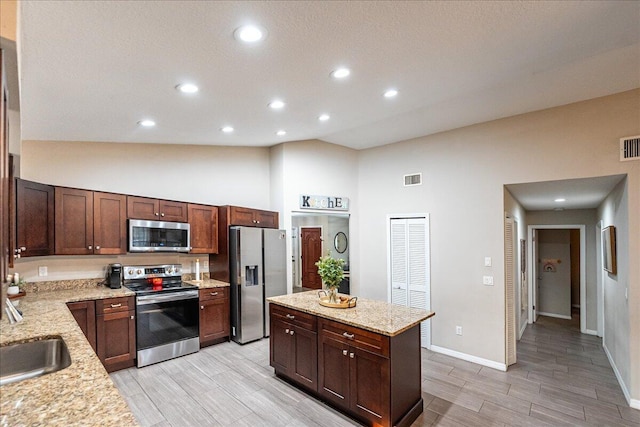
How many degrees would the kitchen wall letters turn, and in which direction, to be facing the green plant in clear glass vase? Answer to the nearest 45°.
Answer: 0° — it already faces it

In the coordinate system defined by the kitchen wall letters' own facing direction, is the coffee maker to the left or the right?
on its right

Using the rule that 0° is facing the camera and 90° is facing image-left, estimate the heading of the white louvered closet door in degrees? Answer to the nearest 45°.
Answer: approximately 45°

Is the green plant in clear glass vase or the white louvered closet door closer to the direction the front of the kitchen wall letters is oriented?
the green plant in clear glass vase

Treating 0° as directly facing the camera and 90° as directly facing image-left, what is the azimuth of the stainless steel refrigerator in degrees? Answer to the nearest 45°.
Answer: approximately 315°
